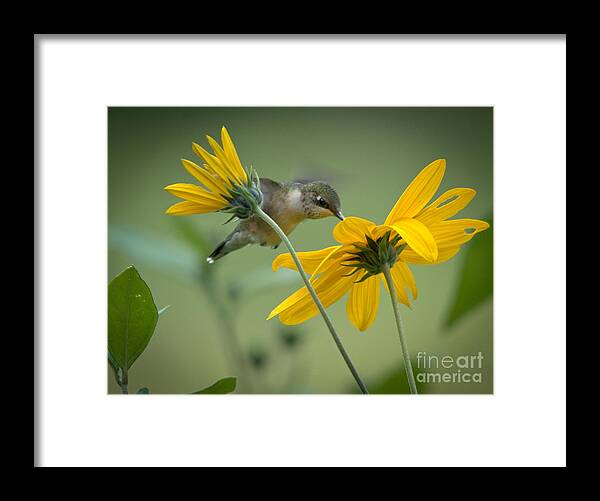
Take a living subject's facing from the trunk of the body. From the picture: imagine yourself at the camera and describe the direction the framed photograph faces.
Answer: facing the viewer
